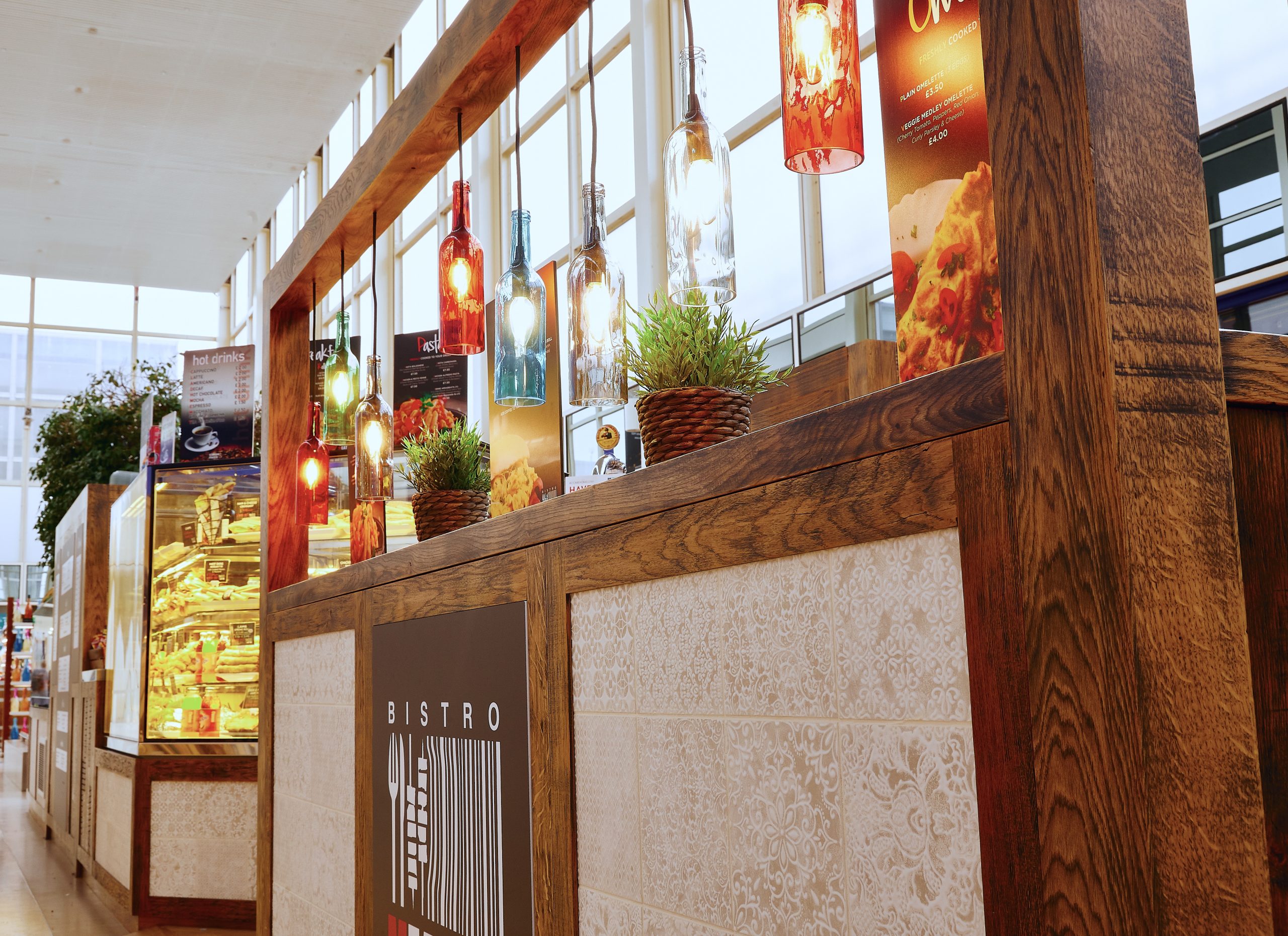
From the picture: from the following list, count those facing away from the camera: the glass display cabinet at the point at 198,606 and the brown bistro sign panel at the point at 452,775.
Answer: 0

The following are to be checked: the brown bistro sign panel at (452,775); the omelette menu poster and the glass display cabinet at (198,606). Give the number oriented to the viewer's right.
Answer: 0

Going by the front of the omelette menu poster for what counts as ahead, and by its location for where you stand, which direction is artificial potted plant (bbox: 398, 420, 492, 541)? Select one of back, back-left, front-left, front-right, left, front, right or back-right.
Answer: right

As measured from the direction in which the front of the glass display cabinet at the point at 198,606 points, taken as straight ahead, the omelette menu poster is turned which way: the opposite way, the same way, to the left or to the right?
to the right

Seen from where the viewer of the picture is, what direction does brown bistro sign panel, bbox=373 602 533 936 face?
facing the viewer and to the left of the viewer

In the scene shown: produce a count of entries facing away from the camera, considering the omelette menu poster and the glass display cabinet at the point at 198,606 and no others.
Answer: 0

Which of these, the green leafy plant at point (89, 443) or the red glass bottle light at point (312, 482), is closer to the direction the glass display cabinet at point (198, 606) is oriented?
the red glass bottle light

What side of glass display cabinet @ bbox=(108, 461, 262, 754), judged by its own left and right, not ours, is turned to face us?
front

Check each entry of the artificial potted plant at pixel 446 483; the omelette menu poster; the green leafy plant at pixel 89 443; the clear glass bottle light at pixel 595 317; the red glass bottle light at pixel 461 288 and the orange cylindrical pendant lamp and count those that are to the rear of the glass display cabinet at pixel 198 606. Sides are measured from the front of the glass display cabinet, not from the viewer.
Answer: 1

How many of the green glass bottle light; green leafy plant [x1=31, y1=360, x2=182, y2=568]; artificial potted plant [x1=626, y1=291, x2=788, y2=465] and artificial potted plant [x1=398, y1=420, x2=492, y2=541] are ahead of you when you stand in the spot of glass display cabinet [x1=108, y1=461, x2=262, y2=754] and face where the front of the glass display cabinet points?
3

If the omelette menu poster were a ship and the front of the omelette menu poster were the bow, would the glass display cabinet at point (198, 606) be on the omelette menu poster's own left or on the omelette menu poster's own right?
on the omelette menu poster's own right

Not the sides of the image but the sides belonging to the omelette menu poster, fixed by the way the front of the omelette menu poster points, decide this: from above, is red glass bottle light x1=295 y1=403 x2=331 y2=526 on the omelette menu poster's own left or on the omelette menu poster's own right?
on the omelette menu poster's own right

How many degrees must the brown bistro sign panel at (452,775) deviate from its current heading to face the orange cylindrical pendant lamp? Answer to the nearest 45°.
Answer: approximately 90° to its left

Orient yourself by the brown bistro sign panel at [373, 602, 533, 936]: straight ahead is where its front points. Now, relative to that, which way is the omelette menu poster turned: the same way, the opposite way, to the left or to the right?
the same way
